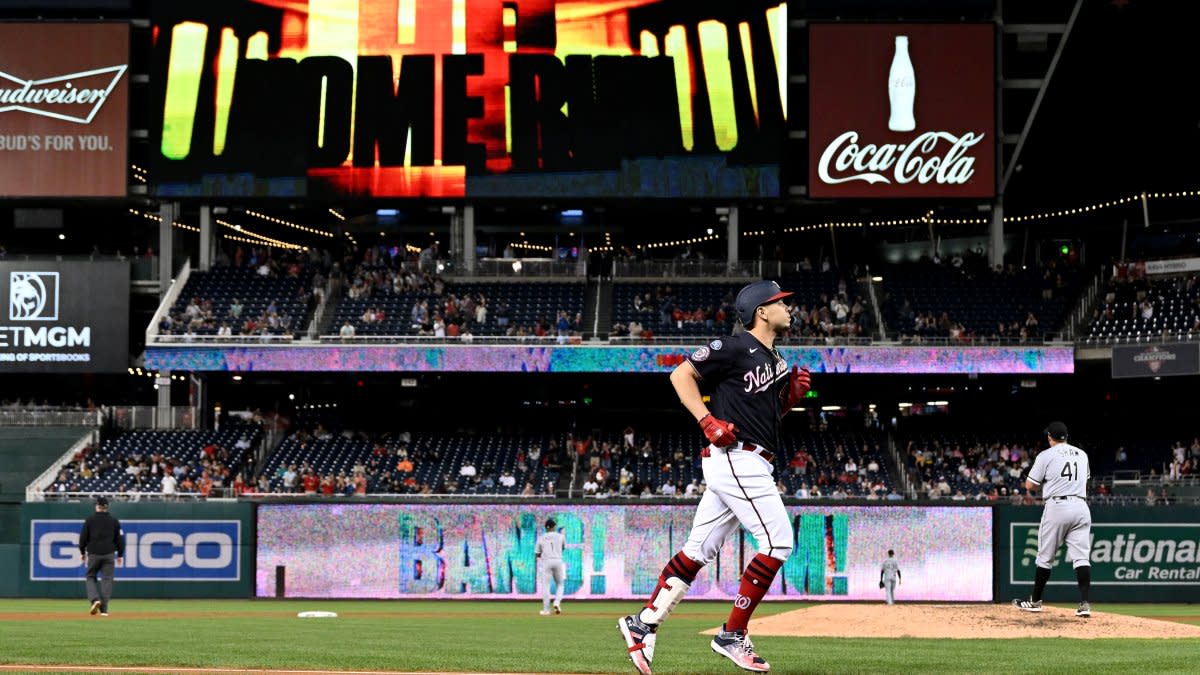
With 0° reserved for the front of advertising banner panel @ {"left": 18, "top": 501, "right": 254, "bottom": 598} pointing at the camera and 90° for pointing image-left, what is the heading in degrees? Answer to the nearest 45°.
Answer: approximately 0°

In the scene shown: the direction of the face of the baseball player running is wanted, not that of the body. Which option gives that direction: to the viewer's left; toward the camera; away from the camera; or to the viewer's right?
to the viewer's right

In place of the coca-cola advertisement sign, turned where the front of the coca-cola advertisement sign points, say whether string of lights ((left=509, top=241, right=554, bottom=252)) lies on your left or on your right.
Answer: on your right

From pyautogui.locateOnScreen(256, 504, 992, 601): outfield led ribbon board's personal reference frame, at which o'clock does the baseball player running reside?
The baseball player running is roughly at 12 o'clock from the outfield led ribbon board.

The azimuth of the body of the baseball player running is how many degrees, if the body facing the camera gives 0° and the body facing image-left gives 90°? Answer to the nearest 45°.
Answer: approximately 315°

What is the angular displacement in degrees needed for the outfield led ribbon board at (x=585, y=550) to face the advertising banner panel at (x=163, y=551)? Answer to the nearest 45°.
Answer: approximately 90° to its right
